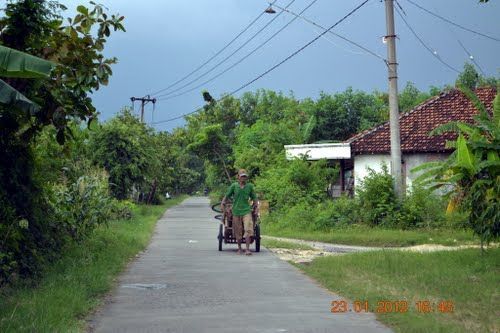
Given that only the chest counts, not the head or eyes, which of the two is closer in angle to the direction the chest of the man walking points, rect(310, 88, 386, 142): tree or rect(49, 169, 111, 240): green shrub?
the green shrub

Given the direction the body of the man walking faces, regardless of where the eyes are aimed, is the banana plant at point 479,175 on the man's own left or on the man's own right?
on the man's own left

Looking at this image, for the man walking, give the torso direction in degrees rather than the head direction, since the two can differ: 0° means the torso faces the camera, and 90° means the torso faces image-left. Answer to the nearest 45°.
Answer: approximately 0°

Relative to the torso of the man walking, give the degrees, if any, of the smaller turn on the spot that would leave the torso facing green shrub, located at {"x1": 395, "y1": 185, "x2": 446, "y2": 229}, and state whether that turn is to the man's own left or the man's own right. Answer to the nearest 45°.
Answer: approximately 135° to the man's own left

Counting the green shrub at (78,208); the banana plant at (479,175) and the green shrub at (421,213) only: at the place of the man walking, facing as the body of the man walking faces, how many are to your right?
1

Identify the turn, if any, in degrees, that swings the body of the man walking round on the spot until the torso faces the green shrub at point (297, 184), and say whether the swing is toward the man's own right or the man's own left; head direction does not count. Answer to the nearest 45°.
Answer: approximately 180°

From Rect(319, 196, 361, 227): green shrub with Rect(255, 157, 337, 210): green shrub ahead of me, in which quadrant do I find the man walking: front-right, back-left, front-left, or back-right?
back-left

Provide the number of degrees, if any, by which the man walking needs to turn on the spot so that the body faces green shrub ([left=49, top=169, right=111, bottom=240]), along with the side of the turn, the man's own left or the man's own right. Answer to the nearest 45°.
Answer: approximately 90° to the man's own right
